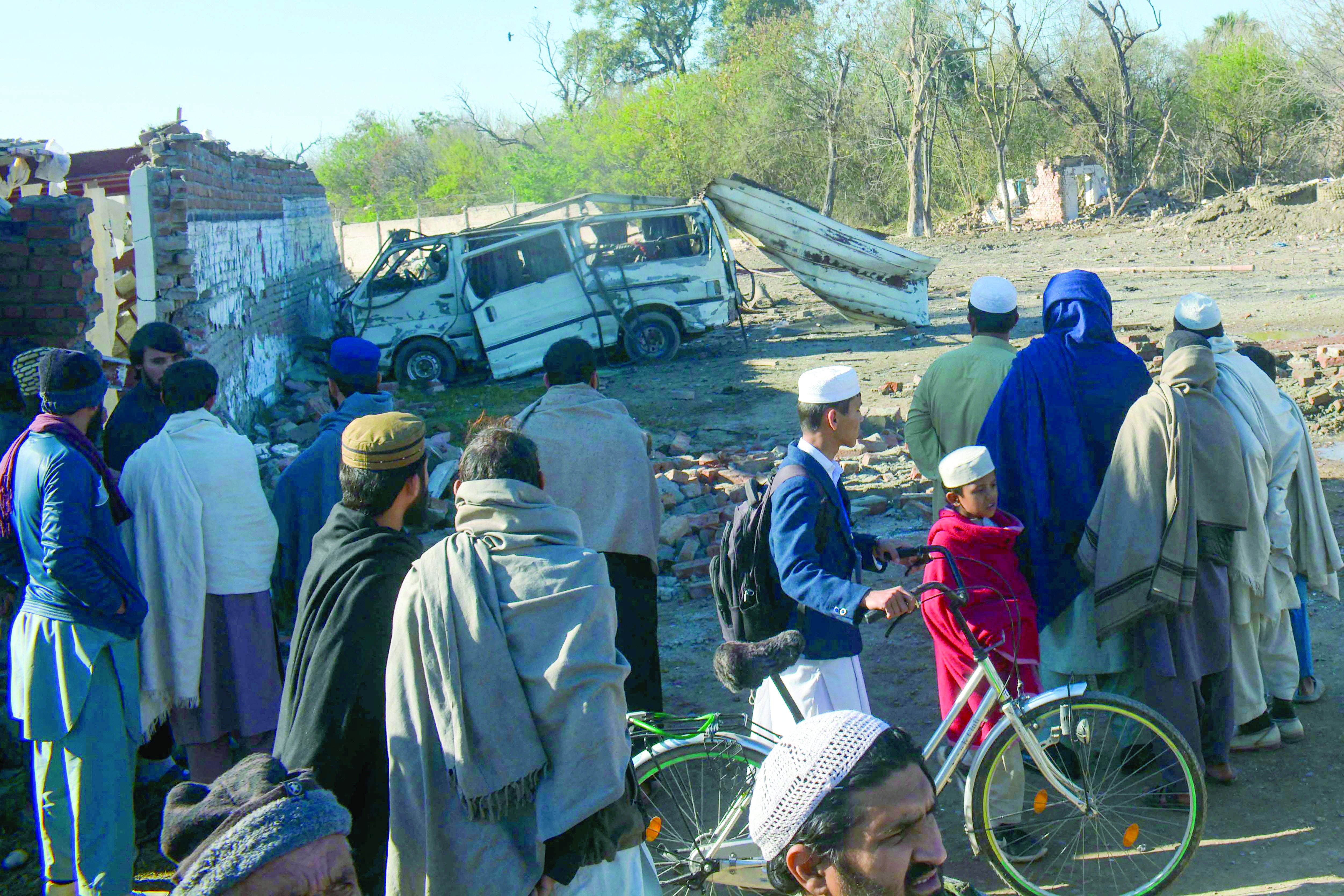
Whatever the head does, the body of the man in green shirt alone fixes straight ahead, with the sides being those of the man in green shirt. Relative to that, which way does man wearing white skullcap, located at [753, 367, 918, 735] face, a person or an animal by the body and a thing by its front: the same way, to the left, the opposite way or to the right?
to the right

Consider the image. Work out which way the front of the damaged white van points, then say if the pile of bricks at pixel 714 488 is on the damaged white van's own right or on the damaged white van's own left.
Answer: on the damaged white van's own left

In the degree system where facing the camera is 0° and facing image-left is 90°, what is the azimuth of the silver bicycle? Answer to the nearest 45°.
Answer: approximately 270°

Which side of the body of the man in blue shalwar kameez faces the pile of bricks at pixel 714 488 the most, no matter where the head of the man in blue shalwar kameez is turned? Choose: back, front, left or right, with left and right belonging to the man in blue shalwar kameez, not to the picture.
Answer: front

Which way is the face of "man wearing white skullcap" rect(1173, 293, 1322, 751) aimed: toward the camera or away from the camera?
away from the camera

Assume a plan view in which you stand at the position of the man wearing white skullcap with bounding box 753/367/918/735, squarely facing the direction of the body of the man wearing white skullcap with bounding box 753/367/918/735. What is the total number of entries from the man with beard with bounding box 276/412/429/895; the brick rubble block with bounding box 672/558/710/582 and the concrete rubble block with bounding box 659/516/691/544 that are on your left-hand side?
2

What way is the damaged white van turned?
to the viewer's left

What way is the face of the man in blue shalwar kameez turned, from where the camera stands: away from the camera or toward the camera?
away from the camera

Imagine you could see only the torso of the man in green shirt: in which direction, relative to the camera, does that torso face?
away from the camera

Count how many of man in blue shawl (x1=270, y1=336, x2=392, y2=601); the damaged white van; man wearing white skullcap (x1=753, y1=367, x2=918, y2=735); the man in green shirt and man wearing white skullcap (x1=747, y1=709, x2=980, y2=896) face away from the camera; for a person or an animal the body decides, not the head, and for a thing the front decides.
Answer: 2

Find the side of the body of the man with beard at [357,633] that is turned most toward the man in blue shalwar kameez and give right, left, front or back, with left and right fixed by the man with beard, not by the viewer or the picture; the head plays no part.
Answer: left

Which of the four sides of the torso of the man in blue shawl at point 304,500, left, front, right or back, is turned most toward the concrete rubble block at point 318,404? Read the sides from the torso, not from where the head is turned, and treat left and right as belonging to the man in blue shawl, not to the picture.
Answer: front

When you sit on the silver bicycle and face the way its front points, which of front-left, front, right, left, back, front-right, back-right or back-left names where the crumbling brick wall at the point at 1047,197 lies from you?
left

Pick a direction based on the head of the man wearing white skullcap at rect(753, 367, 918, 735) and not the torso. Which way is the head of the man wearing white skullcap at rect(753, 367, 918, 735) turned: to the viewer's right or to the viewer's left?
to the viewer's right

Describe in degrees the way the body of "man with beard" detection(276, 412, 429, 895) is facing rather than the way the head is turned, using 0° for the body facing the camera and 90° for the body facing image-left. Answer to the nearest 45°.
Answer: approximately 225°

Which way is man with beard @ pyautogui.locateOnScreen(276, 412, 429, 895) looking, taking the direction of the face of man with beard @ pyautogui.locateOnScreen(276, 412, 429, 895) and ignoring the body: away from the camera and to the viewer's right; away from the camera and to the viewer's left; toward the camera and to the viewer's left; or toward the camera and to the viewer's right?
away from the camera and to the viewer's right

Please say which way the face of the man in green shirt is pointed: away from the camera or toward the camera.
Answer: away from the camera

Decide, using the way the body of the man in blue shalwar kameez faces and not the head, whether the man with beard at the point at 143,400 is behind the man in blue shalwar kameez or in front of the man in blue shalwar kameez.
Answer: in front

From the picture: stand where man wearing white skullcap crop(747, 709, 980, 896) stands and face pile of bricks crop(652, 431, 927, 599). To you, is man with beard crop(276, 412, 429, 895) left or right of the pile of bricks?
left
